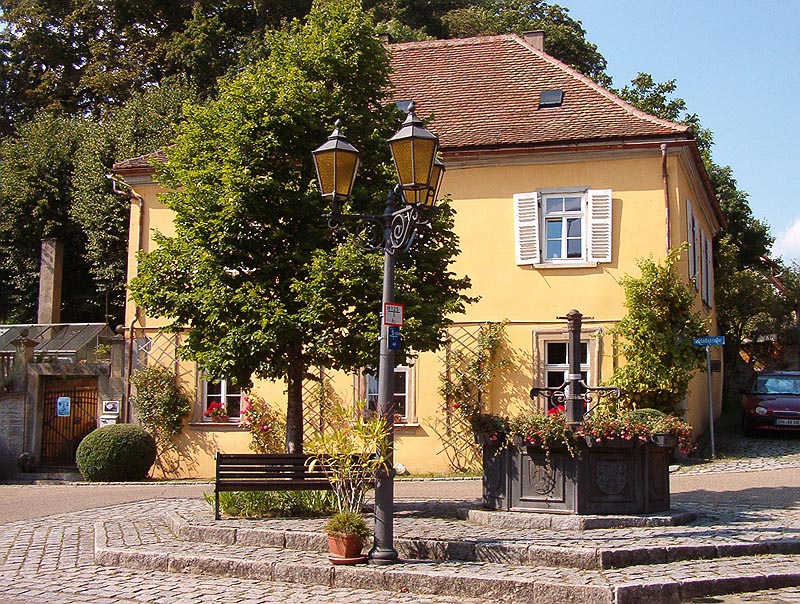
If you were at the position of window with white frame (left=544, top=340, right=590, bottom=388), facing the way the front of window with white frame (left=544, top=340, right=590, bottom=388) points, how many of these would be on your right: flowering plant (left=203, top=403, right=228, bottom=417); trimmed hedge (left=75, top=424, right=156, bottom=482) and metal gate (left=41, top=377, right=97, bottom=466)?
3

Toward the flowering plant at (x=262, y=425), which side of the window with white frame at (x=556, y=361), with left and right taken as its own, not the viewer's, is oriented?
right

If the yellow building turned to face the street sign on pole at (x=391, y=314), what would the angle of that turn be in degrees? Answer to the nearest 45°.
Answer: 0° — it already faces it

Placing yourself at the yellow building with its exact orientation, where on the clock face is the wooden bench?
The wooden bench is roughly at 1 o'clock from the yellow building.

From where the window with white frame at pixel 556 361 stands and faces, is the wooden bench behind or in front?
in front

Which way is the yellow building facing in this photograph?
toward the camera

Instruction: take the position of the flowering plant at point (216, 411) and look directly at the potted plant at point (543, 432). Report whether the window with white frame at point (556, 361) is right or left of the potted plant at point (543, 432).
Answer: left

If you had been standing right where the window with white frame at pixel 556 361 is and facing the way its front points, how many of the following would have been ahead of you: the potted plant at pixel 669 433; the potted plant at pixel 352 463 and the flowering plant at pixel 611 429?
3

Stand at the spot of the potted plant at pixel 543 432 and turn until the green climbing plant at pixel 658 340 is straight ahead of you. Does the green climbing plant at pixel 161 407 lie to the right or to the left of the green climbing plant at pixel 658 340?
left

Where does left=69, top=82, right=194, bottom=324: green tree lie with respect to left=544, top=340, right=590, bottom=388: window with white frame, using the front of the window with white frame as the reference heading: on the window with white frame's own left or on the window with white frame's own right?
on the window with white frame's own right

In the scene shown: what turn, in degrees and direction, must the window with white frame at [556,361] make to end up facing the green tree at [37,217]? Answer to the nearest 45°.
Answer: approximately 135° to its right

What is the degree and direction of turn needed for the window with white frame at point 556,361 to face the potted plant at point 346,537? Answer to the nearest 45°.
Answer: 0° — it already faces it

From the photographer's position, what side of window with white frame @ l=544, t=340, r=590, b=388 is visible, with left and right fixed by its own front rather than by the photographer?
front

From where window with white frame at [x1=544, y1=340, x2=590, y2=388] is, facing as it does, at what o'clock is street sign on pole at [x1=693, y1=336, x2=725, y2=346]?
The street sign on pole is roughly at 10 o'clock from the window with white frame.

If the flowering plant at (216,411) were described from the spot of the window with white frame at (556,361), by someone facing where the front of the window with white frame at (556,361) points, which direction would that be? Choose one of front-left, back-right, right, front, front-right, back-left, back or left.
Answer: right

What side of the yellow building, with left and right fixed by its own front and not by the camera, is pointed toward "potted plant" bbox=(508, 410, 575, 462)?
front

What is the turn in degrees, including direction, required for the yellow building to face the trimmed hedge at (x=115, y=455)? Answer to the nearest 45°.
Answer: approximately 90° to its right
